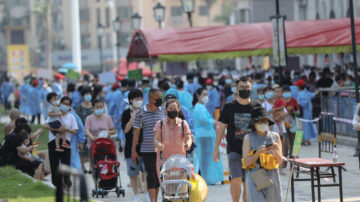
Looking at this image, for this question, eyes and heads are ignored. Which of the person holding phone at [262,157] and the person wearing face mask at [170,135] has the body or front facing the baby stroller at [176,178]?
the person wearing face mask

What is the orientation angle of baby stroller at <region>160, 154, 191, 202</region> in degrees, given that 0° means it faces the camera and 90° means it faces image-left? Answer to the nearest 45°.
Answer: approximately 0°

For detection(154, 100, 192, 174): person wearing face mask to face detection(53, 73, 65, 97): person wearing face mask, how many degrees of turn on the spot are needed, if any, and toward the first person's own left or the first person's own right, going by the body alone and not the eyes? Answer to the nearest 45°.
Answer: approximately 180°

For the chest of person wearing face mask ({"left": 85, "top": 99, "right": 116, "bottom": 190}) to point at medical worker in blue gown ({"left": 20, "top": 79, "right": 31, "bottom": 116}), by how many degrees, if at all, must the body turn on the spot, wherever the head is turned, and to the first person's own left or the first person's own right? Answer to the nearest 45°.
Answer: approximately 180°

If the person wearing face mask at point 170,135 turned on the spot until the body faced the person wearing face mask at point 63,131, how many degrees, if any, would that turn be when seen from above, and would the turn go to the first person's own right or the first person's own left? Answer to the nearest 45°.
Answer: approximately 135° to the first person's own right

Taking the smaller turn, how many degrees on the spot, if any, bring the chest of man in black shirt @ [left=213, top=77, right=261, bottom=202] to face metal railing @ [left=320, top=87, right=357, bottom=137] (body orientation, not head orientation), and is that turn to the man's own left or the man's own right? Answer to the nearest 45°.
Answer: approximately 180°

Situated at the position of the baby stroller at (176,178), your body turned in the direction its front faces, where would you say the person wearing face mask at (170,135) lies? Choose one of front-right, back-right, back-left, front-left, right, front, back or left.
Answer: back

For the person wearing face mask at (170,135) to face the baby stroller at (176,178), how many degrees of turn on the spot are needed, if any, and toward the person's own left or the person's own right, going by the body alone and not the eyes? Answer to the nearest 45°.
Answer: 0° — they already face it

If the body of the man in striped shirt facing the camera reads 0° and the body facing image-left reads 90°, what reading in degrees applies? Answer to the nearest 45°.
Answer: approximately 315°
